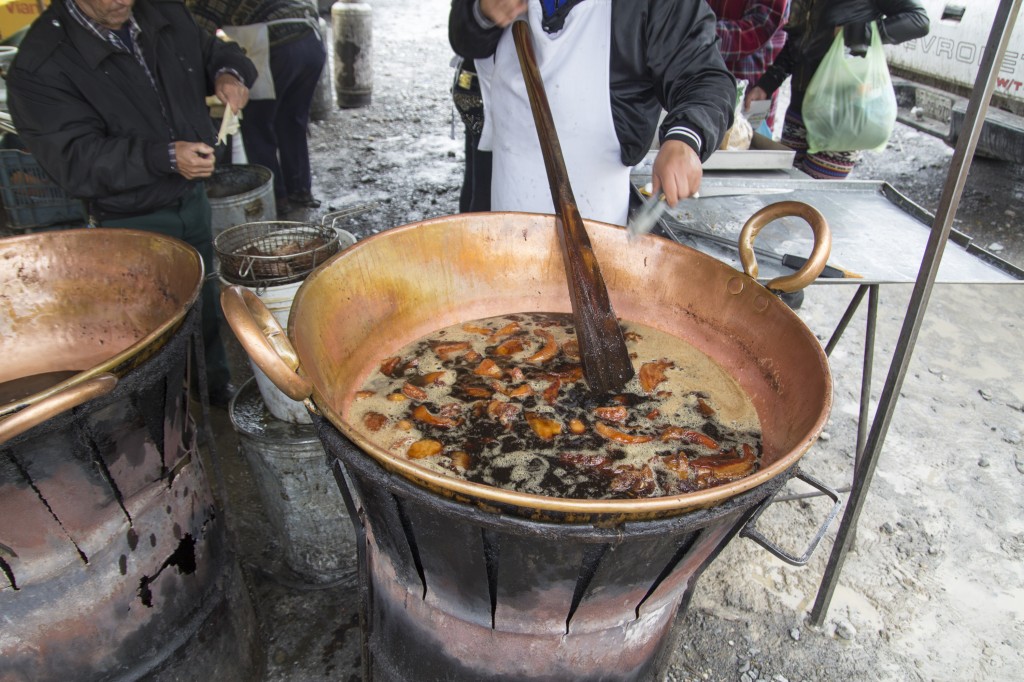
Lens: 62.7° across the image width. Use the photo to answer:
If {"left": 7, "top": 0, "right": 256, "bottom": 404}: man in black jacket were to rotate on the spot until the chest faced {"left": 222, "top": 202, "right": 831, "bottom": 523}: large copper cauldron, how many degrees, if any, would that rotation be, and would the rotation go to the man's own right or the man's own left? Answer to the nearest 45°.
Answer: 0° — they already face it

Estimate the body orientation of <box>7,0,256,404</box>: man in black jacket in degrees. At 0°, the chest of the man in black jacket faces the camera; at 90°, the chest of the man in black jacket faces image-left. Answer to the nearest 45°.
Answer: approximately 315°

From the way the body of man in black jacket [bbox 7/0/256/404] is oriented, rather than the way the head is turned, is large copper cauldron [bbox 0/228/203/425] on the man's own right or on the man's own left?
on the man's own right
